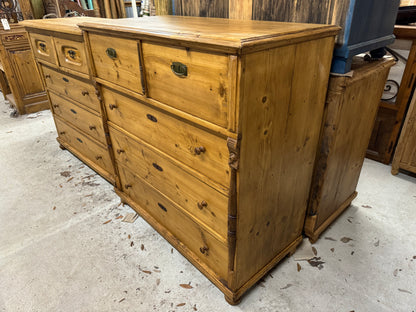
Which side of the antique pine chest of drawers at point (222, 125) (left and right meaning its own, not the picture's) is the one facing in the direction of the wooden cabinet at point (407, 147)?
back

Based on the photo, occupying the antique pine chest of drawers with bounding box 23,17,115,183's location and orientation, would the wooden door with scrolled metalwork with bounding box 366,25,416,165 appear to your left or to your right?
on your left

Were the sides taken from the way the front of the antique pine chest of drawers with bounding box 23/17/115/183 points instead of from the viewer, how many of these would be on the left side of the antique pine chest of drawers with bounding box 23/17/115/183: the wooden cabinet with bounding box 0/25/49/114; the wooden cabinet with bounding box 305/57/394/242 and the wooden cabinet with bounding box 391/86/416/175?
2

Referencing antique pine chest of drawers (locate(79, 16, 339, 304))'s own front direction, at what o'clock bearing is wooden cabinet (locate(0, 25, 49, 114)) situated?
The wooden cabinet is roughly at 3 o'clock from the antique pine chest of drawers.

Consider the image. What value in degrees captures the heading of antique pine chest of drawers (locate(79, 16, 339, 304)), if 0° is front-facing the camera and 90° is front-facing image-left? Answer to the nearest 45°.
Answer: approximately 45°

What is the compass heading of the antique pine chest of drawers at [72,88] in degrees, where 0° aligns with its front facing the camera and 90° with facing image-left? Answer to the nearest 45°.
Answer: approximately 45°

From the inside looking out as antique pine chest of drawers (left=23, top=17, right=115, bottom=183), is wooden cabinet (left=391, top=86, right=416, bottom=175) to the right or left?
on its left

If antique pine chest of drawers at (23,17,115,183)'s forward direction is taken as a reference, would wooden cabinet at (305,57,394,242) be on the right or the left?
on its left

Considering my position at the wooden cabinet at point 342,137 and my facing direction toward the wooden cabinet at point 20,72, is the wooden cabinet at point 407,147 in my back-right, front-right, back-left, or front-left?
back-right
